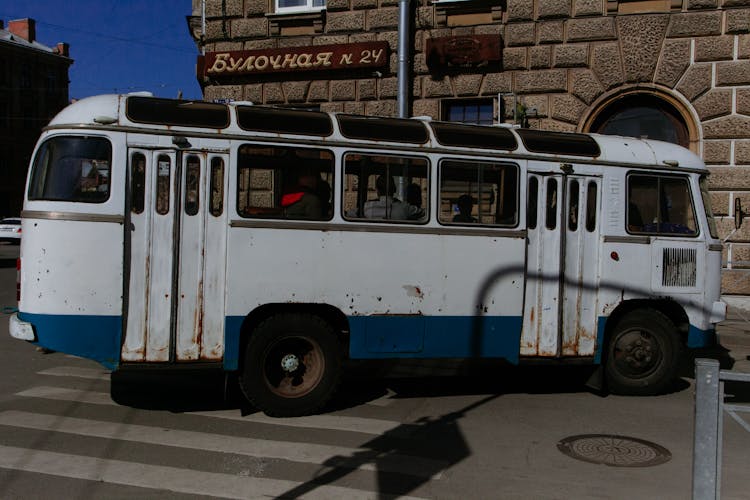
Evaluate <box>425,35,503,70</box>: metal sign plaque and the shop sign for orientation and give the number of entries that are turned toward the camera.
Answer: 2

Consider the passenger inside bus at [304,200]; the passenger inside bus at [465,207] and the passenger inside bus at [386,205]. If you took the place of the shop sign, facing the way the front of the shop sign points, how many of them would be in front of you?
3

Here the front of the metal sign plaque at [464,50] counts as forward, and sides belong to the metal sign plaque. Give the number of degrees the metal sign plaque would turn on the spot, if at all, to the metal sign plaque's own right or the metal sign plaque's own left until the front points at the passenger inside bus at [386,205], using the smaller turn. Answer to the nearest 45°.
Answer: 0° — it already faces them

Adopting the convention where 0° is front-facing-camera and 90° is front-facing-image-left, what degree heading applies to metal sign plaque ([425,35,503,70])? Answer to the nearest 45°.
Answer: approximately 0°

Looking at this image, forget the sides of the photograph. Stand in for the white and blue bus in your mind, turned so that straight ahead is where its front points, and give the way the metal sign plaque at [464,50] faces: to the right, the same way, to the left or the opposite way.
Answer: to the right

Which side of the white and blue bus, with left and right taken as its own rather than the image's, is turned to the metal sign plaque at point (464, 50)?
left

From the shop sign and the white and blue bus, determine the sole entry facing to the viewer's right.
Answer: the white and blue bus

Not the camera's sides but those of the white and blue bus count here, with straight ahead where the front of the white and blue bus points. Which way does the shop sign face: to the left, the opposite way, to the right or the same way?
to the right

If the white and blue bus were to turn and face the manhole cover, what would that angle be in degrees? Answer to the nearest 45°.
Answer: approximately 45° to its right

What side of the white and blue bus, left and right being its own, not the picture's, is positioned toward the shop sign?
left

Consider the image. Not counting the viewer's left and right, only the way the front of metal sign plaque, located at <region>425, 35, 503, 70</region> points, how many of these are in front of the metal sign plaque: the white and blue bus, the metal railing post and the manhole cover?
3

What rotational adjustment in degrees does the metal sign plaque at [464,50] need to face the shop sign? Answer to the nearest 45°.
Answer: approximately 90° to its right

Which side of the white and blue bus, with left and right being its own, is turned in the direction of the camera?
right
